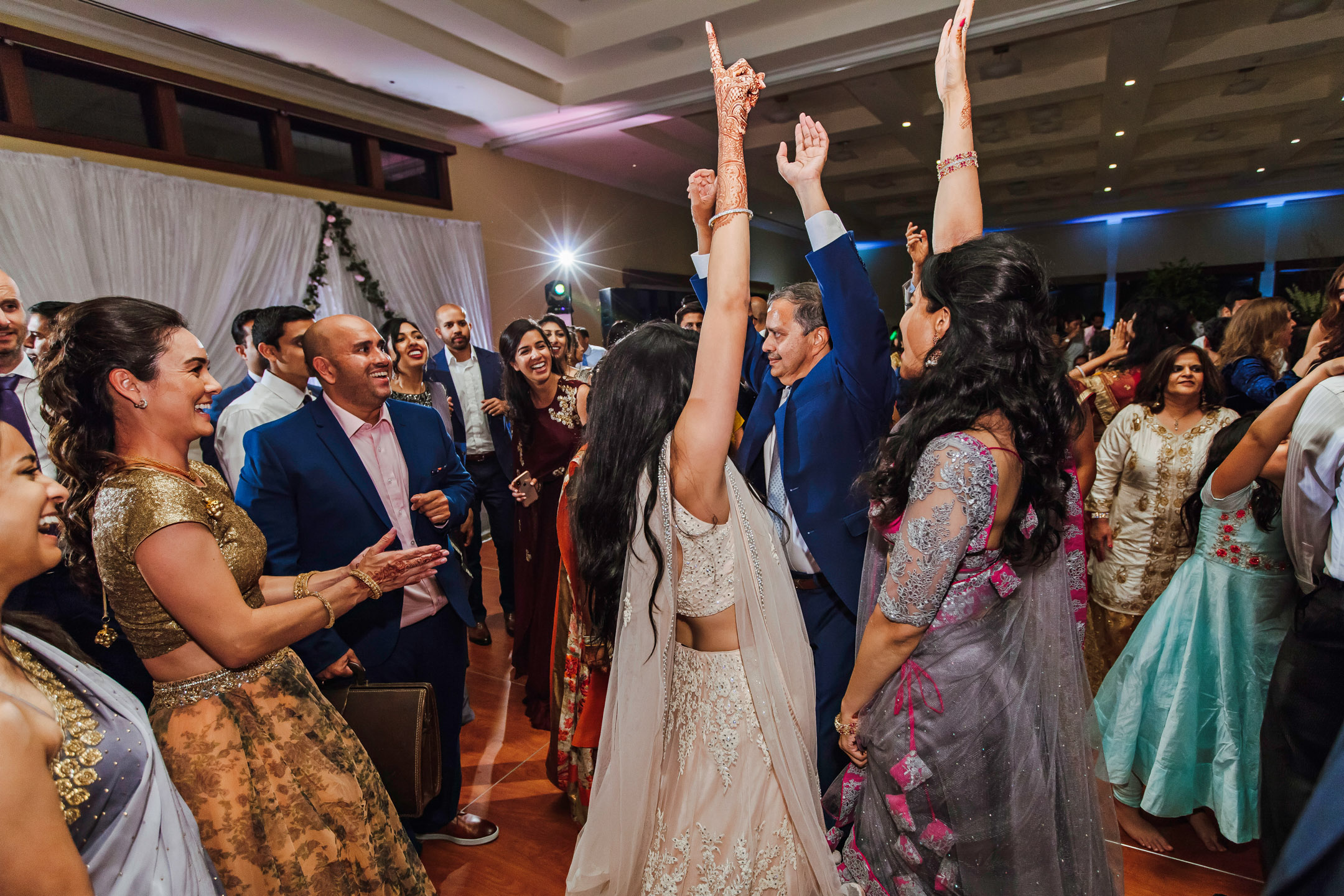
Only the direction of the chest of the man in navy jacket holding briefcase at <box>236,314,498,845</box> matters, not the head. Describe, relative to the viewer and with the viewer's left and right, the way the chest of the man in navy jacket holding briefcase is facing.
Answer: facing the viewer and to the right of the viewer

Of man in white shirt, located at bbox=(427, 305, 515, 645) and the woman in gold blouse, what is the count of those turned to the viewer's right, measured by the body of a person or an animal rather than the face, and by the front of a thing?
1

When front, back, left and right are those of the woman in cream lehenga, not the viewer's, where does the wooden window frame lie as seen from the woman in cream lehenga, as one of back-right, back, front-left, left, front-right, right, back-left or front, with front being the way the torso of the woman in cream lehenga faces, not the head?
left

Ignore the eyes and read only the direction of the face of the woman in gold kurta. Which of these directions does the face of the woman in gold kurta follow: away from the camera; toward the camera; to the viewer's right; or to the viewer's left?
toward the camera

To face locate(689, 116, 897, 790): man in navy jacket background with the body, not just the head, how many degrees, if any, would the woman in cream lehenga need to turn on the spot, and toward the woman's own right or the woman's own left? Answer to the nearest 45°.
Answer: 0° — they already face them

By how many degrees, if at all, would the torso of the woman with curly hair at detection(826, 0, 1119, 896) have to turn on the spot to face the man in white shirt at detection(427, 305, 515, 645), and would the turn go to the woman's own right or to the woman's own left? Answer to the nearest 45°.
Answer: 0° — they already face them

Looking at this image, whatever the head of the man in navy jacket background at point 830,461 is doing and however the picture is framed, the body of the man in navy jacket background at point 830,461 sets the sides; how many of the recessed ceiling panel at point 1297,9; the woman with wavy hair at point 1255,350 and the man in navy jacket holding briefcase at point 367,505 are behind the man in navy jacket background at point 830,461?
2

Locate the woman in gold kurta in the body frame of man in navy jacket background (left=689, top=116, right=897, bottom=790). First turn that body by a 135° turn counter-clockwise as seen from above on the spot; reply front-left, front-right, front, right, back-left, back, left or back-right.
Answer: front-left

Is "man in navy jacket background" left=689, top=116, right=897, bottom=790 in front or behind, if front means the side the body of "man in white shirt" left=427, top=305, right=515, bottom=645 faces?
in front

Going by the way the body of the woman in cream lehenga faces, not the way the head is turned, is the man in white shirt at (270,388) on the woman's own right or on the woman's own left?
on the woman's own left

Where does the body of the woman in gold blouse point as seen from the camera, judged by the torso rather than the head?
to the viewer's right

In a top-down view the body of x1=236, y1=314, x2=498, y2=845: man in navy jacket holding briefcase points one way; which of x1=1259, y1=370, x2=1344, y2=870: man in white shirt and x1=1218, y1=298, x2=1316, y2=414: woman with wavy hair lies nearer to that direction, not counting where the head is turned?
the man in white shirt

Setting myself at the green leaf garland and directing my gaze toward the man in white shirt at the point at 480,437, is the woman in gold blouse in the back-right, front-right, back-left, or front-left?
front-right

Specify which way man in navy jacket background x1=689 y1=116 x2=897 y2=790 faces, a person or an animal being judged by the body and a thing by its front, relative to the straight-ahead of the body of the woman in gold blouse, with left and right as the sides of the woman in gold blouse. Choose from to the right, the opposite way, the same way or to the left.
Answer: the opposite way

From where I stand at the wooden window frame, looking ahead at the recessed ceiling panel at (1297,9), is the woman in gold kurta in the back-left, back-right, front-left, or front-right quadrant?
front-right

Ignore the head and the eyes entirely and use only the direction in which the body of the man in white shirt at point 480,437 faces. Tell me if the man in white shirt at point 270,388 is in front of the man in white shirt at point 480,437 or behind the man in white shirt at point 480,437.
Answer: in front

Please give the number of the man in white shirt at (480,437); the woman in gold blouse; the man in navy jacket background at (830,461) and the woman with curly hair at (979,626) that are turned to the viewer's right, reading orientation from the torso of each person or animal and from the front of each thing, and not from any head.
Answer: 1

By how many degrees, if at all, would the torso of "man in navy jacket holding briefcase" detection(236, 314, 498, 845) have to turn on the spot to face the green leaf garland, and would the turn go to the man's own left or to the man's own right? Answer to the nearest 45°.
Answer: approximately 135° to the man's own left

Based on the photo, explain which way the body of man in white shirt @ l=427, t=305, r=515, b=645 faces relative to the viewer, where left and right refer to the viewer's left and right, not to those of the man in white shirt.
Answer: facing the viewer
